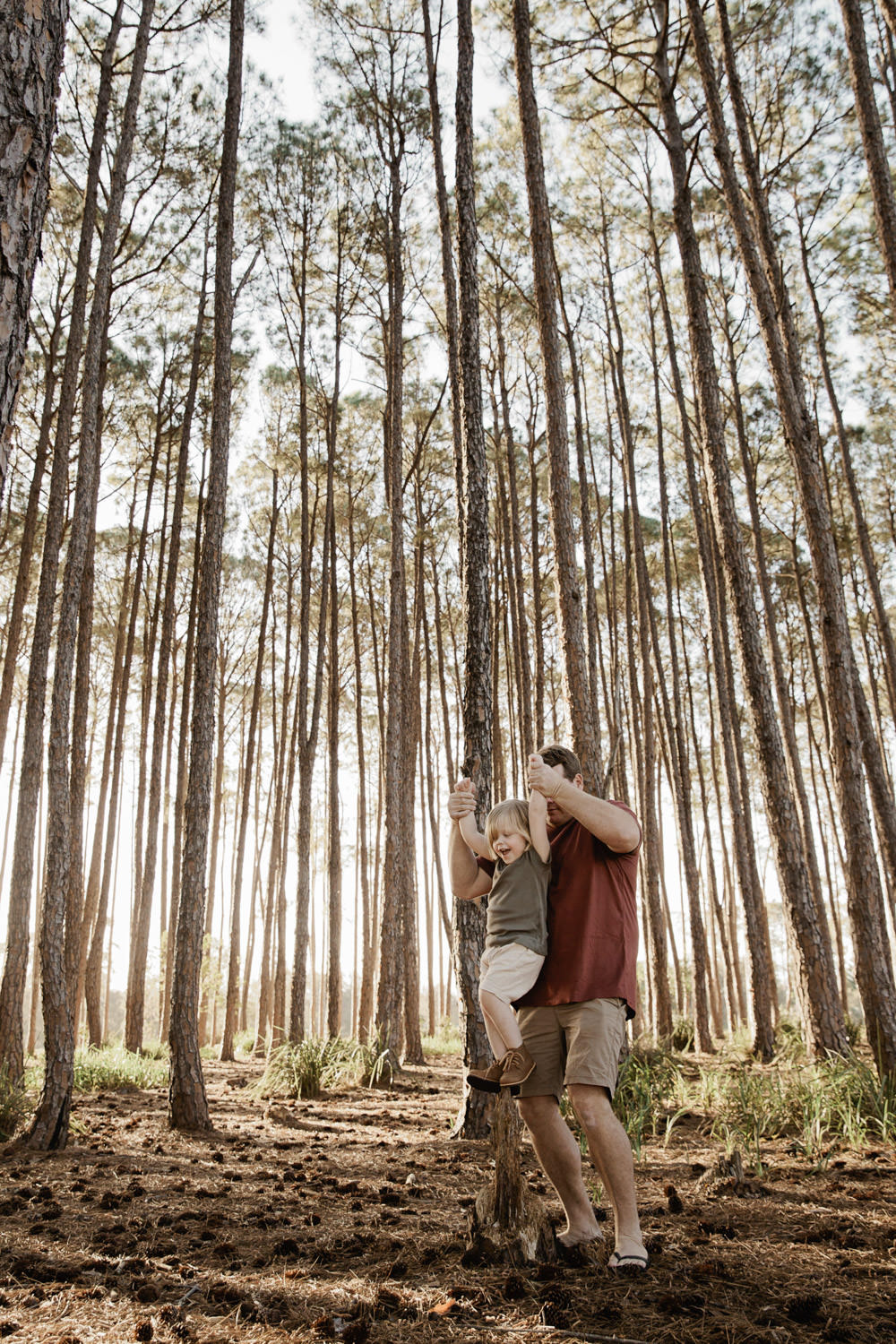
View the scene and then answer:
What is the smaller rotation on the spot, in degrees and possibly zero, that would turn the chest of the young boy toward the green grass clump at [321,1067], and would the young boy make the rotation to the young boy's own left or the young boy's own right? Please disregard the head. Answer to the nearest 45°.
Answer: approximately 135° to the young boy's own right

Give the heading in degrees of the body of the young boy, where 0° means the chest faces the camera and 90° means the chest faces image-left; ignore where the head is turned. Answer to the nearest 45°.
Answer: approximately 45°

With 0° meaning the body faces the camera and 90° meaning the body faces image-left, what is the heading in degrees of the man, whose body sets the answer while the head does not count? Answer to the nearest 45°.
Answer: approximately 45°

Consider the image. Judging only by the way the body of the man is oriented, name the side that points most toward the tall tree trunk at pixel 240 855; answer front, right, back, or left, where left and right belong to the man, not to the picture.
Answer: right

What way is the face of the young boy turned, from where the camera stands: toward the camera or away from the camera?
toward the camera

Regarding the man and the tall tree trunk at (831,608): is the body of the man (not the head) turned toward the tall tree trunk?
no

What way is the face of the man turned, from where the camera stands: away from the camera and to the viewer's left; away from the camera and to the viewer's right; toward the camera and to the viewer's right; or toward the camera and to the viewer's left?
toward the camera and to the viewer's left

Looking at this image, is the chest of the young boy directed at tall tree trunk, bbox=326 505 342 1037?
no

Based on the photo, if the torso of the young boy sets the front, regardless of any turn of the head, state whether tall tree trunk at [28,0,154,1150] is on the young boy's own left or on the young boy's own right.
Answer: on the young boy's own right

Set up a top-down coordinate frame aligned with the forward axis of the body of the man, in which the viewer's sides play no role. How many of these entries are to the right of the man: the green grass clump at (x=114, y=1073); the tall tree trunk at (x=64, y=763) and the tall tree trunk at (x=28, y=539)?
3

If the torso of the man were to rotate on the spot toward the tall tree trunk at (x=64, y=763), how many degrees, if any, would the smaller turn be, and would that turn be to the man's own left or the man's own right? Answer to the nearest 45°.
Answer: approximately 90° to the man's own right

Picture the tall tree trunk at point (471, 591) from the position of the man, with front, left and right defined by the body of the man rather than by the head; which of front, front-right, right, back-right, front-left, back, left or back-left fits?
back-right
